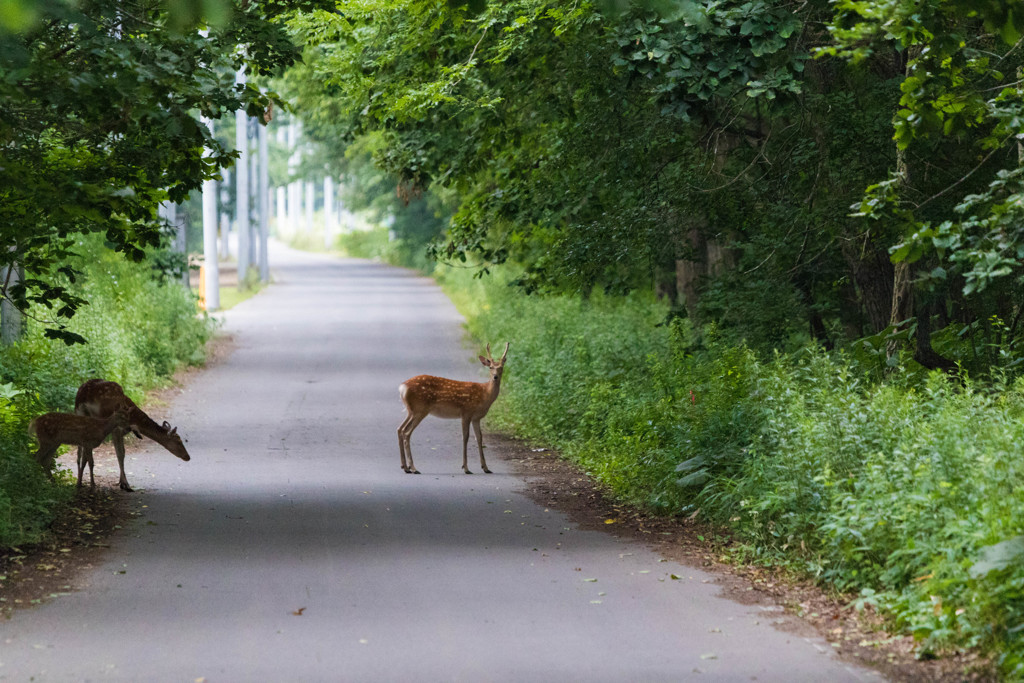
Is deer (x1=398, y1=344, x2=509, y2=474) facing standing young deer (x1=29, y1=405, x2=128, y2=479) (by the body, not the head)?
no

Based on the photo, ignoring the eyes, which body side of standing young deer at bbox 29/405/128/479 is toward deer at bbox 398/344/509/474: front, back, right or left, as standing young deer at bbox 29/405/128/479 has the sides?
front

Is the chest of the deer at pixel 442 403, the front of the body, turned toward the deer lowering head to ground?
no

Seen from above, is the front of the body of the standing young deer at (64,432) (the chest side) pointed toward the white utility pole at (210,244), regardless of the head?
no

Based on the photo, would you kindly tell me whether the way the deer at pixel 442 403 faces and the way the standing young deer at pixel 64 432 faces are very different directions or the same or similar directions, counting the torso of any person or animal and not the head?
same or similar directions

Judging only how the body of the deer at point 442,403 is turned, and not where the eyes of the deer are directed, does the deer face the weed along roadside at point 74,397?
no

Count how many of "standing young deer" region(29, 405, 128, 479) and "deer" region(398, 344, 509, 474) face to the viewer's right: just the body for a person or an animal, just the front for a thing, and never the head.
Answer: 2

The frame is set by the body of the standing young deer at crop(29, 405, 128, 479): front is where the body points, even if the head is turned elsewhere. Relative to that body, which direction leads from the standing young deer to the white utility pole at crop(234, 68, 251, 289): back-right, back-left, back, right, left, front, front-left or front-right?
left

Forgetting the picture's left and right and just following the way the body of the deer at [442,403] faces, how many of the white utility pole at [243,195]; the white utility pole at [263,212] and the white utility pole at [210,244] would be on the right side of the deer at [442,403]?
0

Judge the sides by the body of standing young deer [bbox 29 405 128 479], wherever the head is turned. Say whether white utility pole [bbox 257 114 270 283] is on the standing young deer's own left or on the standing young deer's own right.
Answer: on the standing young deer's own left

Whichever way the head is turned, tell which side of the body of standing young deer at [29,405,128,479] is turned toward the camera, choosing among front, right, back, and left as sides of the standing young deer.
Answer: right

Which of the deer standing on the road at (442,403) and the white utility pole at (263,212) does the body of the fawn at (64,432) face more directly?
the deer standing on the road

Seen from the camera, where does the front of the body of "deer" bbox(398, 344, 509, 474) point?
to the viewer's right

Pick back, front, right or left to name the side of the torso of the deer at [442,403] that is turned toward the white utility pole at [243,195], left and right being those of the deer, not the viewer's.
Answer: left
